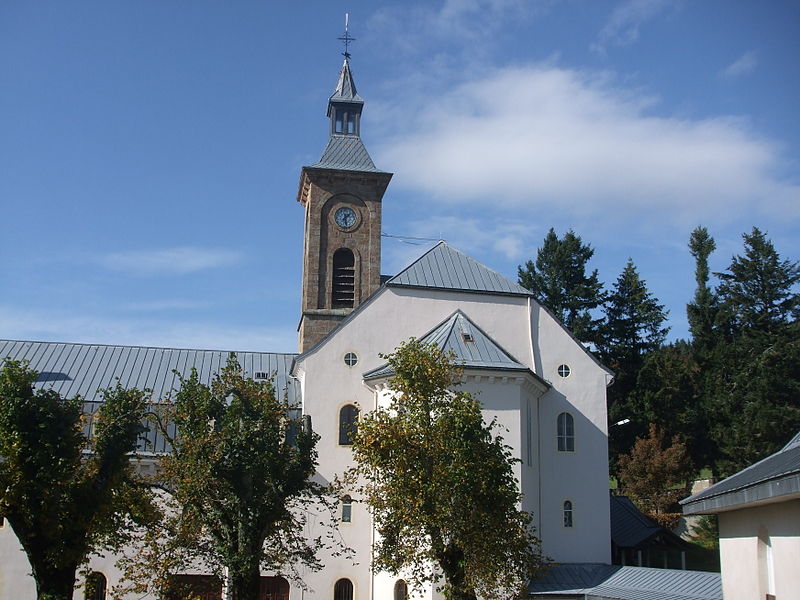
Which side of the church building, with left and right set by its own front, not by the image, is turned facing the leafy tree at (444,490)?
back

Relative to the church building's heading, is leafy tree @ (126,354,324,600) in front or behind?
behind

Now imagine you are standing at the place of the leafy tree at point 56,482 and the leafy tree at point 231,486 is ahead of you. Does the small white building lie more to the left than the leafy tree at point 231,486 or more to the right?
right
